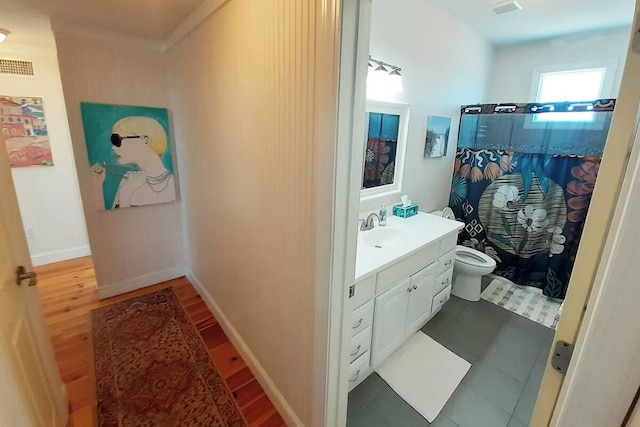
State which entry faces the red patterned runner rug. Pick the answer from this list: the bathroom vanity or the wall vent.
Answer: the wall vent

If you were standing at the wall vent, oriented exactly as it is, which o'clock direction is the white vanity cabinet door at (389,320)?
The white vanity cabinet door is roughly at 11 o'clock from the wall vent.

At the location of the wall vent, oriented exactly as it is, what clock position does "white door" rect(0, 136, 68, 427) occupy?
The white door is roughly at 12 o'clock from the wall vent.

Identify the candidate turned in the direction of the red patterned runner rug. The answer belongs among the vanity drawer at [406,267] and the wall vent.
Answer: the wall vent

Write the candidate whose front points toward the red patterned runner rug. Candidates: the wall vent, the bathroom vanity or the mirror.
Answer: the wall vent

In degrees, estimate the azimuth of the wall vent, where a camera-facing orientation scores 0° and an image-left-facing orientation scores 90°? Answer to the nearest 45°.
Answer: approximately 0°

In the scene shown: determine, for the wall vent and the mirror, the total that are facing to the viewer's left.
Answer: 0

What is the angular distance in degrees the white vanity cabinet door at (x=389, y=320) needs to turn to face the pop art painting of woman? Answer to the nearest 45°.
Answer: approximately 135° to its right

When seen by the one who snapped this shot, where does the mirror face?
facing the viewer and to the right of the viewer

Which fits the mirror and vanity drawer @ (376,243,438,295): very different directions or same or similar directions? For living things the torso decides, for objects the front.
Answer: same or similar directions
